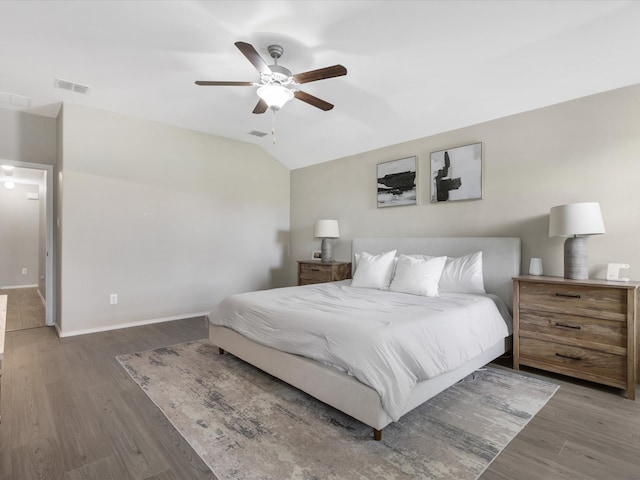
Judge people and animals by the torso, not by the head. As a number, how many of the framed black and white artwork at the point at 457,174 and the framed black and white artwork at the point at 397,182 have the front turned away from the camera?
0

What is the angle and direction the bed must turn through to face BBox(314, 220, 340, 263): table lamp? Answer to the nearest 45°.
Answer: approximately 135° to its right

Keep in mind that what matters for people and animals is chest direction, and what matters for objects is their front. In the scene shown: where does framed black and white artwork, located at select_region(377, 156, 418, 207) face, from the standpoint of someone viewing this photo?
facing the viewer and to the left of the viewer

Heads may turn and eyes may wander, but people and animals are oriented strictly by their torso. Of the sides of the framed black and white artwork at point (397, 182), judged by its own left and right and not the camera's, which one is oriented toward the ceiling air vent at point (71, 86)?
front

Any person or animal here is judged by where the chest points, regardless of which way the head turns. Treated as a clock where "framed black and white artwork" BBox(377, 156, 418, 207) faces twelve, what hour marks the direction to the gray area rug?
The gray area rug is roughly at 11 o'clock from the framed black and white artwork.

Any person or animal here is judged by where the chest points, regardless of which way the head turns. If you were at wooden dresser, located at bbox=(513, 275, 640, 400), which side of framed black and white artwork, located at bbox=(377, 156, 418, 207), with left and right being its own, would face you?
left
